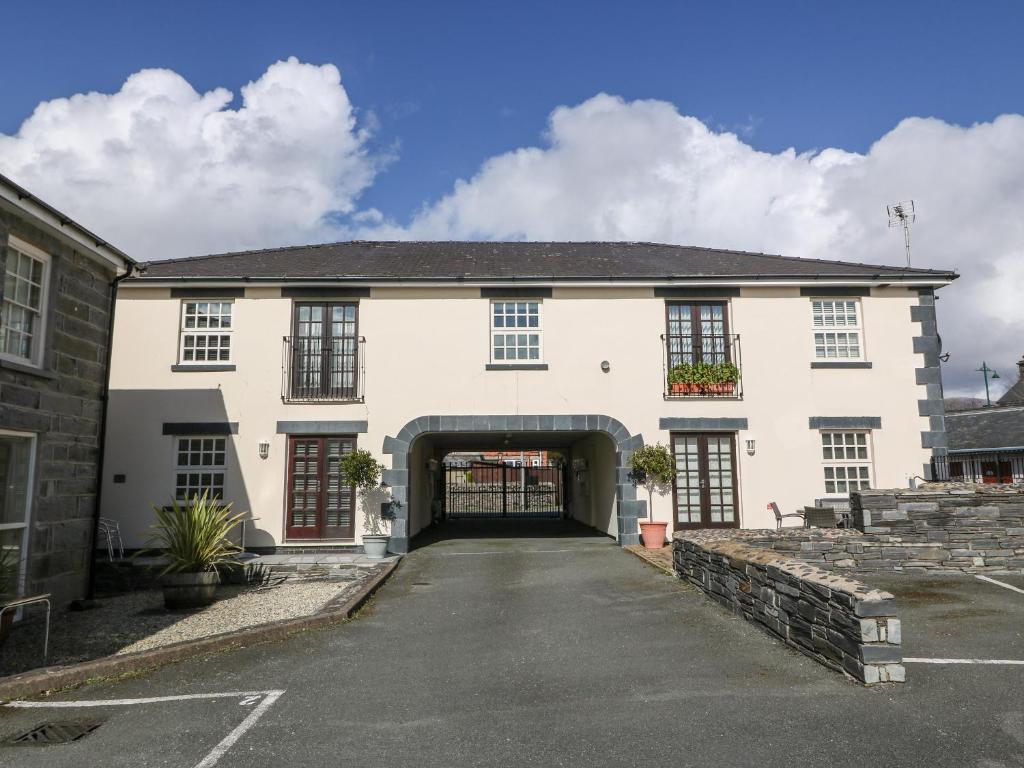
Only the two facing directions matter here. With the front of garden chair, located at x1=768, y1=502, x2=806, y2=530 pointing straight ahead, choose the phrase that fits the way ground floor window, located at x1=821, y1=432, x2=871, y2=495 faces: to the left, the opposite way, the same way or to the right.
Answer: to the right

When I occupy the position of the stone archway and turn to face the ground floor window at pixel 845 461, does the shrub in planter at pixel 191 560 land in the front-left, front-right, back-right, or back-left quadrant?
back-right

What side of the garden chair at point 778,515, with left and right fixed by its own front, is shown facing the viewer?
right

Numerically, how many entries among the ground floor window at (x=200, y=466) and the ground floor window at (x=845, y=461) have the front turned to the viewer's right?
0

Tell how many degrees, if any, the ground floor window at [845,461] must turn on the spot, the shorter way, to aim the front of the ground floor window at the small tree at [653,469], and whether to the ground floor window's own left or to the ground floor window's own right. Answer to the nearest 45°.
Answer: approximately 45° to the ground floor window's own right

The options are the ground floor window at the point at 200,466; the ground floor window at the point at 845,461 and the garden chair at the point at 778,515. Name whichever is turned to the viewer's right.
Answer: the garden chair

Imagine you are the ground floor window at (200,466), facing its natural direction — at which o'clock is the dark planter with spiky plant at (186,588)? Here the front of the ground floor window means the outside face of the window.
The dark planter with spiky plant is roughly at 12 o'clock from the ground floor window.

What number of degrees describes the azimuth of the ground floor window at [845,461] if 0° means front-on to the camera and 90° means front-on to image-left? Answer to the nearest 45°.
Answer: approximately 0°
